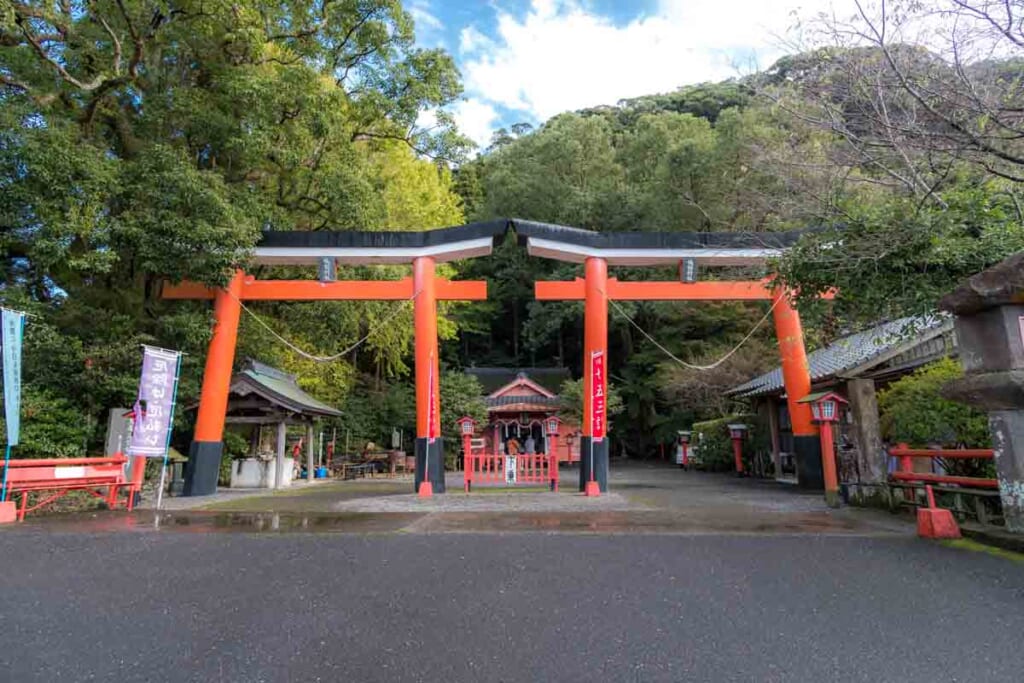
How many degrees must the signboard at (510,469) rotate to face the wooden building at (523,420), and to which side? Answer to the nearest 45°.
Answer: approximately 180°

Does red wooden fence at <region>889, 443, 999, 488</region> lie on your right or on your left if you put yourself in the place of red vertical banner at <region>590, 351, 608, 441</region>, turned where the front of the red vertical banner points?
on your left

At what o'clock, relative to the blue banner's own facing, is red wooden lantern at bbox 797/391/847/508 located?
The red wooden lantern is roughly at 10 o'clock from the blue banner.

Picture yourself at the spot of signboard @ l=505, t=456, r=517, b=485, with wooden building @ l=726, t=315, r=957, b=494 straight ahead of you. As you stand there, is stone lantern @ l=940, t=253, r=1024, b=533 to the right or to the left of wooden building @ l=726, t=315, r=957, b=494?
right

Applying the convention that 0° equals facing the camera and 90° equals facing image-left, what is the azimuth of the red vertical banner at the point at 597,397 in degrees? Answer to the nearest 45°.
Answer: approximately 0°

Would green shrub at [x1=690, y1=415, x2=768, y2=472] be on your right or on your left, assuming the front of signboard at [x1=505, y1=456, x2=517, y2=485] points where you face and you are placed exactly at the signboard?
on your left

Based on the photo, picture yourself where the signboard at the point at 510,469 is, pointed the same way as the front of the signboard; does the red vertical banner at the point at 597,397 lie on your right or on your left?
on your left

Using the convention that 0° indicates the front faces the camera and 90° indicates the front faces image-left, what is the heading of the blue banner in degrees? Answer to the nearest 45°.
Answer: approximately 0°

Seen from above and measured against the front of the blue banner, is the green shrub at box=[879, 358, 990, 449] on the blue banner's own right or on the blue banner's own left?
on the blue banner's own left

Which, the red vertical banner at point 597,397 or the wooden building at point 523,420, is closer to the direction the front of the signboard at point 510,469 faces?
the red vertical banner
